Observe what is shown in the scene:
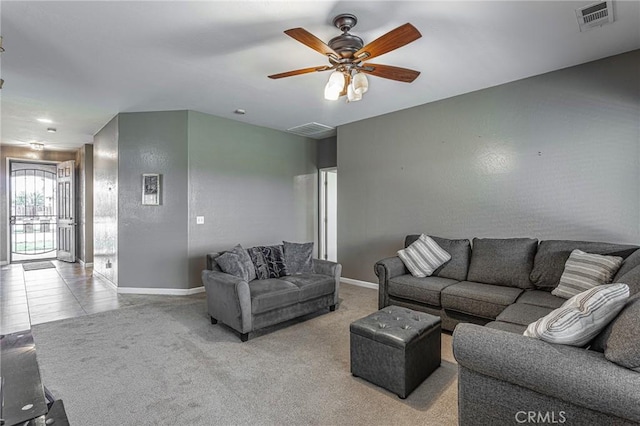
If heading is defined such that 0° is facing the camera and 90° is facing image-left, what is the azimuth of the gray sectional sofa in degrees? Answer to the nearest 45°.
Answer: approximately 45°

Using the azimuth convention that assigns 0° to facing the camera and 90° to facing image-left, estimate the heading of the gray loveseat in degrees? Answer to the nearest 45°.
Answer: approximately 315°

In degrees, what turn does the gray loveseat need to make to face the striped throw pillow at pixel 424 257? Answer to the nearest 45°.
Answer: approximately 45° to its left

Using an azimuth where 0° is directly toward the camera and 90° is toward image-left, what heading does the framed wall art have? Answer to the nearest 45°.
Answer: approximately 0°

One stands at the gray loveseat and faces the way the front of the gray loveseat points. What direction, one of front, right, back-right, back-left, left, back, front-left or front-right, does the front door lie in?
back
